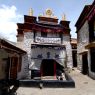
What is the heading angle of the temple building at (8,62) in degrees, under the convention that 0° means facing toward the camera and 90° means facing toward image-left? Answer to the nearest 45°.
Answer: approximately 315°

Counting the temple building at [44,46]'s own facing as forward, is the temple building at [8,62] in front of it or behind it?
in front

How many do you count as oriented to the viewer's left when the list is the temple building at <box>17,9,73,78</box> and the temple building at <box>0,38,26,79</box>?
0

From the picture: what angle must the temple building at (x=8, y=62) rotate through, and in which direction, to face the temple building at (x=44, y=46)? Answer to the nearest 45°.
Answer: approximately 90° to its left

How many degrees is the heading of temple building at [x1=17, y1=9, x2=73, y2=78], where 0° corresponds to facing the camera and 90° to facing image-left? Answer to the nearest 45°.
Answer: approximately 0°
